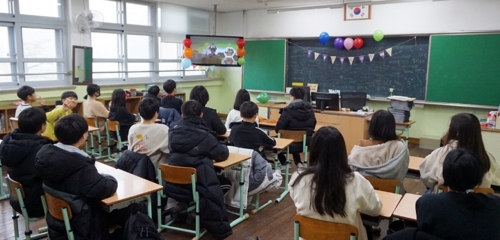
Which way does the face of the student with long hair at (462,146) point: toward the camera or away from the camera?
away from the camera

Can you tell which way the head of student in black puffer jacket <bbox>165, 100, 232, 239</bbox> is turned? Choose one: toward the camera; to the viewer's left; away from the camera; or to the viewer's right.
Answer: away from the camera

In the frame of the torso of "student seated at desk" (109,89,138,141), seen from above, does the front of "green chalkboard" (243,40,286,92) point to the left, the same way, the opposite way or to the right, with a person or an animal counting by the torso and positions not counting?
the opposite way

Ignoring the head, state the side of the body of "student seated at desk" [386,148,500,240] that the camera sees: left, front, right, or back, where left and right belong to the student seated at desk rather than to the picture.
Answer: back

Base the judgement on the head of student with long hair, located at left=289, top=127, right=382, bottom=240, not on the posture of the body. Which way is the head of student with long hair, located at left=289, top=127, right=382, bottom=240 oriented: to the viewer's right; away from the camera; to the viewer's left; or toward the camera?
away from the camera

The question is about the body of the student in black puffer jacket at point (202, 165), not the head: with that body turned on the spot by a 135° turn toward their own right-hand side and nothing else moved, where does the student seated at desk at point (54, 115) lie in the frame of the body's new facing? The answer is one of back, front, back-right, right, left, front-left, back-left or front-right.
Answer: back-right

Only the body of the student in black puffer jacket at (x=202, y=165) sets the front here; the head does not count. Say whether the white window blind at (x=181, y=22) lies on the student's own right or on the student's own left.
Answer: on the student's own left

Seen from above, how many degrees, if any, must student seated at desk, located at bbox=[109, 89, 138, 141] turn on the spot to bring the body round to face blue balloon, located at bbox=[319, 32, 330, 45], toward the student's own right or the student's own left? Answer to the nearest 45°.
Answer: approximately 45° to the student's own right

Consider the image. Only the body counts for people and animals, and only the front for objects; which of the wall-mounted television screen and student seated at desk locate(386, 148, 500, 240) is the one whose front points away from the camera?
the student seated at desk

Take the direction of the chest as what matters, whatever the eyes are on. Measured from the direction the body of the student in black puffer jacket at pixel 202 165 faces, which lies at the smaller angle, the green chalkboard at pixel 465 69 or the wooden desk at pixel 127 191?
the green chalkboard

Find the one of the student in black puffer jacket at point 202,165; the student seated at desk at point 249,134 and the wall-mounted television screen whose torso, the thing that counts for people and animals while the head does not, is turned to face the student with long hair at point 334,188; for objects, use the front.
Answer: the wall-mounted television screen

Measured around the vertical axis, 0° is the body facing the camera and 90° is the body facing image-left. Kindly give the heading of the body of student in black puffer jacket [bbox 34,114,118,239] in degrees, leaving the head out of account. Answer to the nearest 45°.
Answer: approximately 225°

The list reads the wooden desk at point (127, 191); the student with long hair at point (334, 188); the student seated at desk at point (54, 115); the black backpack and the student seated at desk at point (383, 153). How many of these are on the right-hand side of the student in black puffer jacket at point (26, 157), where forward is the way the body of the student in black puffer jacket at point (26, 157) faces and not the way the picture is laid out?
4

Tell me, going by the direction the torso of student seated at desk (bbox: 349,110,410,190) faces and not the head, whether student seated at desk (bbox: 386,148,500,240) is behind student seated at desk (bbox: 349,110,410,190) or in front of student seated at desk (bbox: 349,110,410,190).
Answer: behind

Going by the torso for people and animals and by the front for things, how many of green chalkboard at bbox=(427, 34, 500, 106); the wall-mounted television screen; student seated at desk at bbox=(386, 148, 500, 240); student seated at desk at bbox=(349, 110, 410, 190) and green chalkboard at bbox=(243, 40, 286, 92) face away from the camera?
2

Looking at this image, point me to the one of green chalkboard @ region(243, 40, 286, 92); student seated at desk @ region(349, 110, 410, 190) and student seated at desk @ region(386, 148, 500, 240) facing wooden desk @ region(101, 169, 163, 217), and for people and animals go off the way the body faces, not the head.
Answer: the green chalkboard
